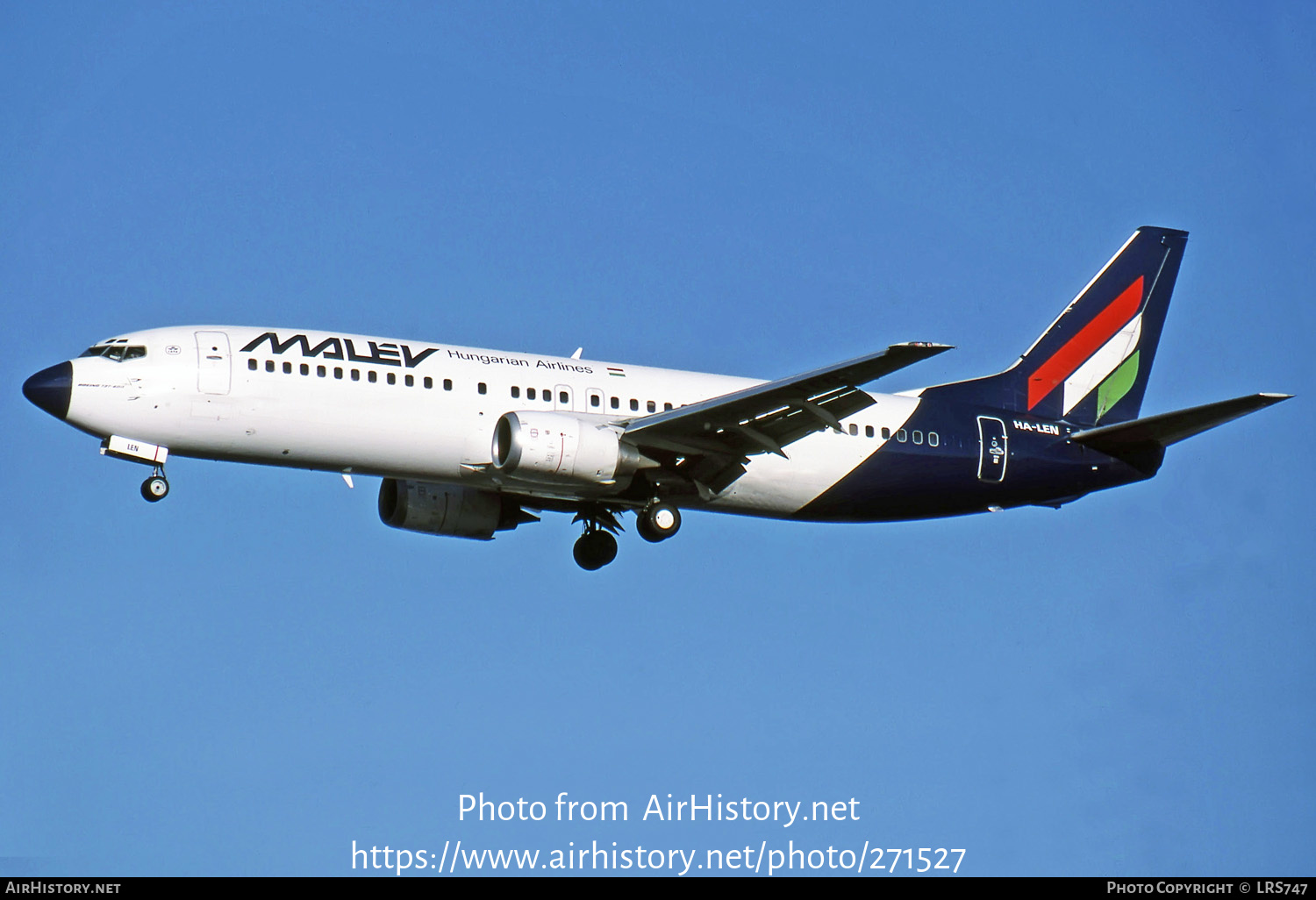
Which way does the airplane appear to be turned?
to the viewer's left
